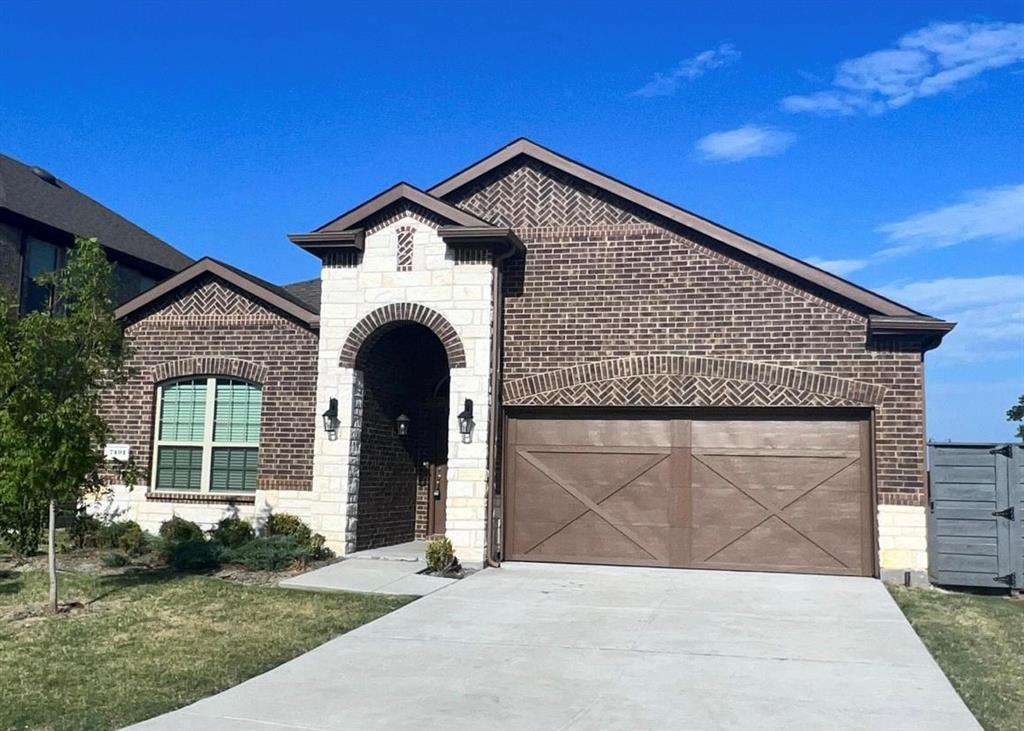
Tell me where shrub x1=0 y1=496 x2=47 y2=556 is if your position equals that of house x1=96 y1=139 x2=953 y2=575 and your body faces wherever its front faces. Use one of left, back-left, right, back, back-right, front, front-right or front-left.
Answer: right

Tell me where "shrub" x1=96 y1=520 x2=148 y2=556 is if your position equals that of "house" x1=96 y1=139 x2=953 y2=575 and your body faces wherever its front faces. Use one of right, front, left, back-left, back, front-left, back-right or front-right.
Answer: right

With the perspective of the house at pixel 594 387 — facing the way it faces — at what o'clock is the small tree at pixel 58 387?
The small tree is roughly at 2 o'clock from the house.

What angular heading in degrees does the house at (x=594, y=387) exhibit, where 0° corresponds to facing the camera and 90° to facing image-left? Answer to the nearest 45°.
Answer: approximately 0°

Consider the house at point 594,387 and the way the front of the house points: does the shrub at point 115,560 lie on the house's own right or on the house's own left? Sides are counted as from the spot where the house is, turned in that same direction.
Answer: on the house's own right

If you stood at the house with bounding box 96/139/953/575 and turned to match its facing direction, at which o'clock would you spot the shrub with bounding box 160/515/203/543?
The shrub is roughly at 3 o'clock from the house.

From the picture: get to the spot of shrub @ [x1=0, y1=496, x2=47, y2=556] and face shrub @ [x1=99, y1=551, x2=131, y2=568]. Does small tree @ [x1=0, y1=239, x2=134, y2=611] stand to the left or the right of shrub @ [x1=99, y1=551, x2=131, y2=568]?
right

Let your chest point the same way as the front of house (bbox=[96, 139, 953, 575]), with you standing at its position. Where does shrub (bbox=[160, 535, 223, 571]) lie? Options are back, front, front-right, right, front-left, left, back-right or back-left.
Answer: right

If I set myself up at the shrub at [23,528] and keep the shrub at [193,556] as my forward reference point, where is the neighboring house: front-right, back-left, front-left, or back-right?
back-left

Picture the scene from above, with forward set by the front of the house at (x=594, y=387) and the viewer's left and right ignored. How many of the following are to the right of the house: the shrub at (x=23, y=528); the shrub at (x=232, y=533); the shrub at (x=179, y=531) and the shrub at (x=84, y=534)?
4

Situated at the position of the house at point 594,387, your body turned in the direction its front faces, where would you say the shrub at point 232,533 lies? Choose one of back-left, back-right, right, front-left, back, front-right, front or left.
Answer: right

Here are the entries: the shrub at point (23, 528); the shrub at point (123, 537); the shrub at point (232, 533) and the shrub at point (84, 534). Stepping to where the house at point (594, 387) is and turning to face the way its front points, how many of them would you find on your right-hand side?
4

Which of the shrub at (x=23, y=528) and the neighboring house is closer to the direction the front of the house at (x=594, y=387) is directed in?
the shrub
